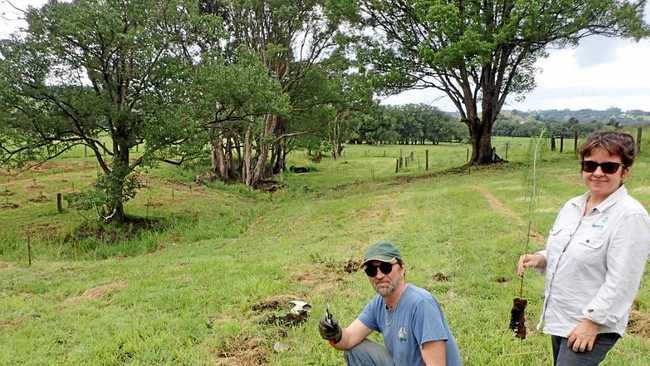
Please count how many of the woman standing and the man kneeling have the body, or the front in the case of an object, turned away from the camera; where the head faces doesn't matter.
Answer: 0

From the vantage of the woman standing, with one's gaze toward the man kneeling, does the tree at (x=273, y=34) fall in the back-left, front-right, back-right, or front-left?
front-right

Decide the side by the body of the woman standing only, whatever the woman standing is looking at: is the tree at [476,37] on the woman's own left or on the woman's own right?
on the woman's own right

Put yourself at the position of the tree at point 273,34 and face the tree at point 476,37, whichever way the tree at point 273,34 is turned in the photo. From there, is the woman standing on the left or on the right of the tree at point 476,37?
right

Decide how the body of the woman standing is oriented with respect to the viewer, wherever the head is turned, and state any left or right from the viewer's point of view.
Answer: facing the viewer and to the left of the viewer

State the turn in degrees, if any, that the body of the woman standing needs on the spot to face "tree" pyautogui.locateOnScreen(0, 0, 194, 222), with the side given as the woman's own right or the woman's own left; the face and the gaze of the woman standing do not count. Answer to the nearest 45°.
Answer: approximately 90° to the woman's own right

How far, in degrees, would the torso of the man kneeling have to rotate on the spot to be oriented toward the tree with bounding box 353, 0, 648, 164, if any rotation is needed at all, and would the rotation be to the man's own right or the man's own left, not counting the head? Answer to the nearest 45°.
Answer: approximately 135° to the man's own right

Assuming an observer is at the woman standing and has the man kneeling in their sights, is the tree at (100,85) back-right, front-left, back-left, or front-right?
front-right

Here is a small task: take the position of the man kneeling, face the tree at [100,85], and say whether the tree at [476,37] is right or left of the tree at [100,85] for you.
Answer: right

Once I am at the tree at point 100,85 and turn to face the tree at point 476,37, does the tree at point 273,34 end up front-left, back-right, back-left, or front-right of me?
front-left

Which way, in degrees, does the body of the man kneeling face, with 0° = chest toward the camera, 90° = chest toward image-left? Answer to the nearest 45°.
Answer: approximately 45°

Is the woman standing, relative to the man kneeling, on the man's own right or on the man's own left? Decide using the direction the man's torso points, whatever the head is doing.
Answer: on the man's own left

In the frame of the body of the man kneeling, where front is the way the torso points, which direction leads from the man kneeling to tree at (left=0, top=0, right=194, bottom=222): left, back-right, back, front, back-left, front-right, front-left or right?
right
